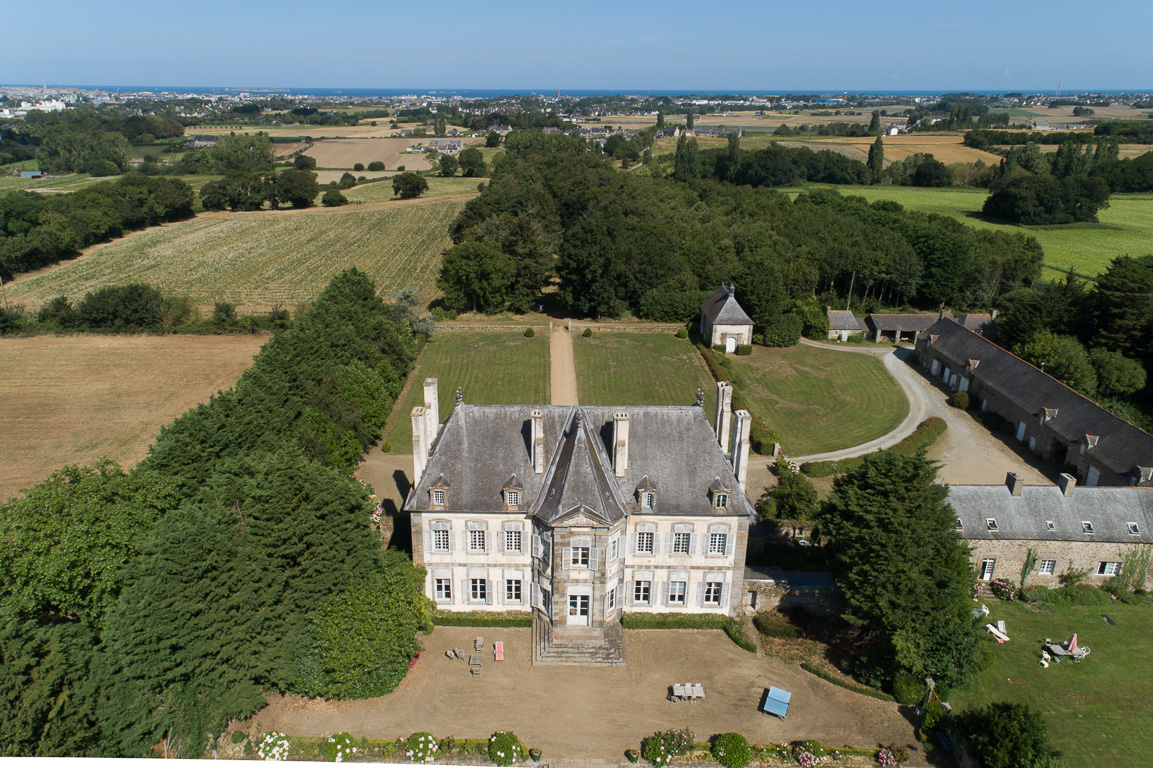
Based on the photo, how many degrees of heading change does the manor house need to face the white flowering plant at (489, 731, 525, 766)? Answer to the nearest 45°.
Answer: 0° — it already faces it

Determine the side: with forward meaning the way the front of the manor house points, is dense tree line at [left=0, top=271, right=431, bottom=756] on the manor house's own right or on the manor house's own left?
on the manor house's own right

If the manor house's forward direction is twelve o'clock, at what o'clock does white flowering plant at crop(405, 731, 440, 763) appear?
The white flowering plant is roughly at 1 o'clock from the manor house.

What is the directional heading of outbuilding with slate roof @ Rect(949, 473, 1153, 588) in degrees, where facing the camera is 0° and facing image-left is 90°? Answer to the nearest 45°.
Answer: approximately 0°

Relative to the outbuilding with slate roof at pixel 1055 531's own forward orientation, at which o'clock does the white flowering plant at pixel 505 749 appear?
The white flowering plant is roughly at 1 o'clock from the outbuilding with slate roof.

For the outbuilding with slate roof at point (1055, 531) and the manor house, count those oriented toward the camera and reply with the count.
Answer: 2

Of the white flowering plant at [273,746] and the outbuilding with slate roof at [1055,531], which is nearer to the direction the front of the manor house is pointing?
the white flowering plant
